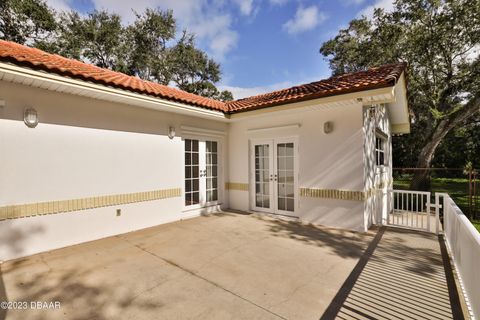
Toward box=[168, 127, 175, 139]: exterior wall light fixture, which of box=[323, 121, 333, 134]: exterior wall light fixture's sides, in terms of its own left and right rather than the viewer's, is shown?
right

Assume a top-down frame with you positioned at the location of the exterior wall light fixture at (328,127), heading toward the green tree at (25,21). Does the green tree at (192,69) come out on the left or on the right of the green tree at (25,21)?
right

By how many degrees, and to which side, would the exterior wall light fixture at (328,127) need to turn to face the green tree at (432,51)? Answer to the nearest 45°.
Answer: approximately 135° to its left

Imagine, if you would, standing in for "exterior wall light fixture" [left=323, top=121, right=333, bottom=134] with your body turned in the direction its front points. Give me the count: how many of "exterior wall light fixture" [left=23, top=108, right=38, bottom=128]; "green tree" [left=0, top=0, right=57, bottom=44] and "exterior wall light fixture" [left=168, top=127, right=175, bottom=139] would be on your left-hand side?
0

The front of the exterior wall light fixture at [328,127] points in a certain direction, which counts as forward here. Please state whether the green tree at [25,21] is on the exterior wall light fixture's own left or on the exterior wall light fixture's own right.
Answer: on the exterior wall light fixture's own right

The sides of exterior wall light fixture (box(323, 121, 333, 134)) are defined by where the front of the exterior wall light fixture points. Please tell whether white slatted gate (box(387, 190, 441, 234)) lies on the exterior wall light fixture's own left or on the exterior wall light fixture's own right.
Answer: on the exterior wall light fixture's own left

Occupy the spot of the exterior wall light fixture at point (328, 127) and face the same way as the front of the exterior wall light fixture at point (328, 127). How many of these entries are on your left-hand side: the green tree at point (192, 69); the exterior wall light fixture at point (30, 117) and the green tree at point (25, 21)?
0

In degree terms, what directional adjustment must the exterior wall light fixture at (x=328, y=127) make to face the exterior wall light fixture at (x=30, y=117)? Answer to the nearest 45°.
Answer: approximately 45° to its right

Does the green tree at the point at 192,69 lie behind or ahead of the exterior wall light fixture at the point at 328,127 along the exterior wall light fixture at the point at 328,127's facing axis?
behind

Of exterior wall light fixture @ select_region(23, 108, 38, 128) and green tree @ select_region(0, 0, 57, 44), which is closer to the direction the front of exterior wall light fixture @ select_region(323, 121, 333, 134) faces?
the exterior wall light fixture

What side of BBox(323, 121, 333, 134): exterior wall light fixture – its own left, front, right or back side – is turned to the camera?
front

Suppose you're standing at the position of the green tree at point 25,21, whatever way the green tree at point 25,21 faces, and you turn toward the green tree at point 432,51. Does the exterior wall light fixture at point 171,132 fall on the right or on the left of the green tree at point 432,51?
right

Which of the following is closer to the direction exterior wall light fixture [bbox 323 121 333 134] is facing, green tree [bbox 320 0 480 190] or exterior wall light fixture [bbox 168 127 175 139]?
the exterior wall light fixture
